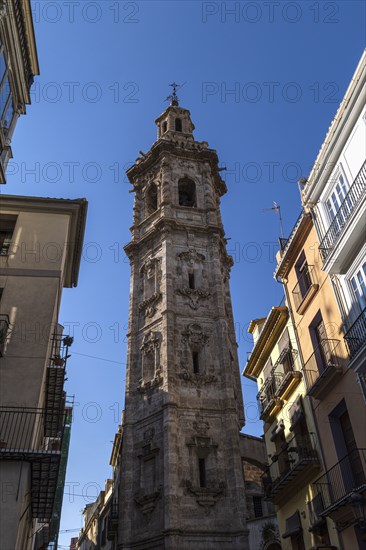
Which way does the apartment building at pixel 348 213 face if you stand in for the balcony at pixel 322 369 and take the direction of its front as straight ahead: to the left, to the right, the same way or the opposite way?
the same way

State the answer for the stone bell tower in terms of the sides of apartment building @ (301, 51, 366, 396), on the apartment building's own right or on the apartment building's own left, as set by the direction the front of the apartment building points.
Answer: on the apartment building's own right

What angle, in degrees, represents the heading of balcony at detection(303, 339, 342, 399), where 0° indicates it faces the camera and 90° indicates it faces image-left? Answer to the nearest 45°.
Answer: approximately 45°

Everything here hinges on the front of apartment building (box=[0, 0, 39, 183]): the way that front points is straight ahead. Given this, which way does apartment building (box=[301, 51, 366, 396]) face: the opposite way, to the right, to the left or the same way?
the opposite way

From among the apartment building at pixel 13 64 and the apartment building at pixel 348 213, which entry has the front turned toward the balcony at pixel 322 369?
the apartment building at pixel 13 64

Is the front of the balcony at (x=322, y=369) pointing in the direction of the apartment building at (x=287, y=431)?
no

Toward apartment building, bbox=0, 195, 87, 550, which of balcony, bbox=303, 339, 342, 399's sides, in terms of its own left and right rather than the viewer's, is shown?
front

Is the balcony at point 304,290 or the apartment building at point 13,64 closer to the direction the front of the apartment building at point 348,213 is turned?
the apartment building

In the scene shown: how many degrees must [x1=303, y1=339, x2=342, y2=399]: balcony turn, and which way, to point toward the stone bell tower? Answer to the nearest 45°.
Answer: approximately 90° to its right

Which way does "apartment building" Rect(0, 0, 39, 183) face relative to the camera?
to the viewer's right

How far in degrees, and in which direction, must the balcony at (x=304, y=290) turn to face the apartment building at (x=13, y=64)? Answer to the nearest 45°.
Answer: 0° — it already faces it

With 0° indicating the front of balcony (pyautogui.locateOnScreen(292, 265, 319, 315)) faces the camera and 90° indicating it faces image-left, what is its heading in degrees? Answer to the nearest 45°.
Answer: approximately 45°

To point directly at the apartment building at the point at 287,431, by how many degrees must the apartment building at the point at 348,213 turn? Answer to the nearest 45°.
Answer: approximately 90° to its right

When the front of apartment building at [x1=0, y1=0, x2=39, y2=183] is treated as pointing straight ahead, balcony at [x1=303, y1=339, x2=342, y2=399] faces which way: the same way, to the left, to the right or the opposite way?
the opposite way

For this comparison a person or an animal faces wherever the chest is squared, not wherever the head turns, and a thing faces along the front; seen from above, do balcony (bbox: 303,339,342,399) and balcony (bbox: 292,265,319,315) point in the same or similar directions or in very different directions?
same or similar directions

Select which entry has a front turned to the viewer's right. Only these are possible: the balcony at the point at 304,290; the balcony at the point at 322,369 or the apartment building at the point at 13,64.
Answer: the apartment building

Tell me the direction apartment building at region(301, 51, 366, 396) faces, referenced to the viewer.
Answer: facing the viewer and to the left of the viewer

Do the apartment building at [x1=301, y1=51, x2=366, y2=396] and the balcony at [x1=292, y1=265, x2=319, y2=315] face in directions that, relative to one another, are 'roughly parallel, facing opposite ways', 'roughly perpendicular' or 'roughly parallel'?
roughly parallel
